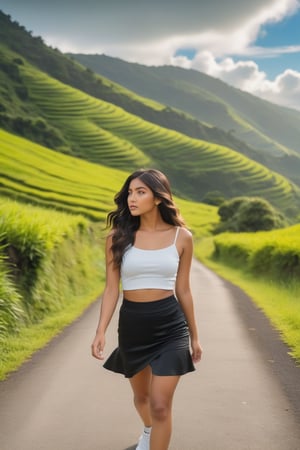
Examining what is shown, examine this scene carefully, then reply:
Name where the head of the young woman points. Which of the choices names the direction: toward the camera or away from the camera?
toward the camera

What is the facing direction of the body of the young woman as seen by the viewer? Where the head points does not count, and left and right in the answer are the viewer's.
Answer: facing the viewer
